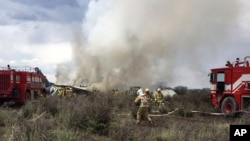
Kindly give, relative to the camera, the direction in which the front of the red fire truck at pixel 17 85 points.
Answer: facing away from the viewer and to the right of the viewer

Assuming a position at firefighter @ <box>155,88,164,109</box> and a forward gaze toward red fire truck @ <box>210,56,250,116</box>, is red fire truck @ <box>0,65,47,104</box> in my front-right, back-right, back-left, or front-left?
back-right

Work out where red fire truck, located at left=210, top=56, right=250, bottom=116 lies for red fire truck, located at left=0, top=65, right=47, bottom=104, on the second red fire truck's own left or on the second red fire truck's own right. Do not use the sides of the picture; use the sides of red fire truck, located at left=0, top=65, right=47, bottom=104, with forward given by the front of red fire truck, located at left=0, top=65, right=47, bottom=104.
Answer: on the second red fire truck's own right

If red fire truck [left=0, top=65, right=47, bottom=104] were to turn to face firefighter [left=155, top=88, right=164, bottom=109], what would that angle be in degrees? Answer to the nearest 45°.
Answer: approximately 45° to its right

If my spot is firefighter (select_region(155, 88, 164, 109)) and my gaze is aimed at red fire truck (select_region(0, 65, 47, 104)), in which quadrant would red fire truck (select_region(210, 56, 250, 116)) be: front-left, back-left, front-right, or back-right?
back-left
